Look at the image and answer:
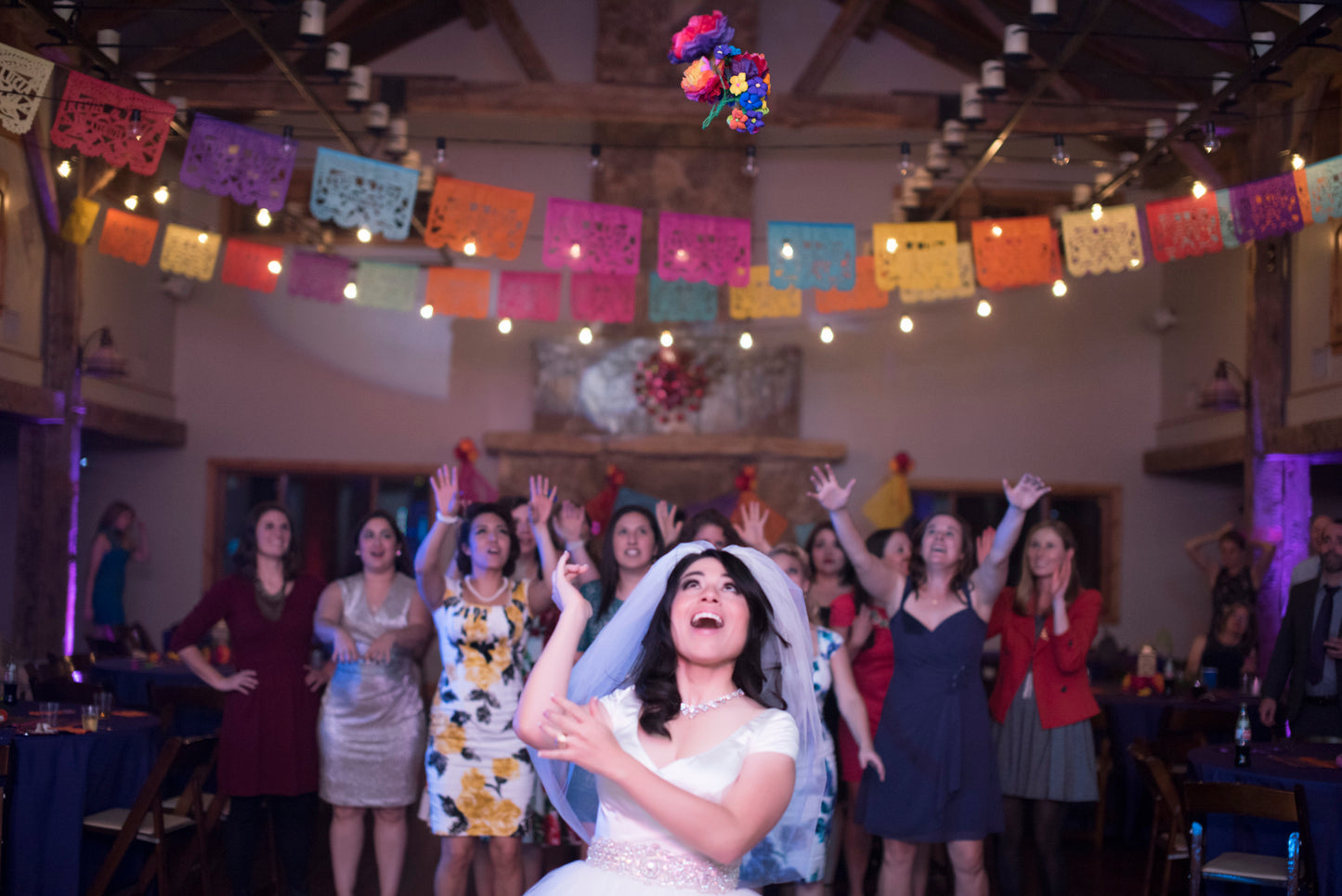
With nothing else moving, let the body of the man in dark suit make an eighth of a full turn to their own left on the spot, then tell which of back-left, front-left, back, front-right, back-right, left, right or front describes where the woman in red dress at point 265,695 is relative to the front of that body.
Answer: right

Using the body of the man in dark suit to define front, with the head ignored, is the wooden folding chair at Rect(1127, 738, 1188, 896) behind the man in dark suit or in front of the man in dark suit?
in front

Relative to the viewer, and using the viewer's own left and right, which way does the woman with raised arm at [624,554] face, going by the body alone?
facing the viewer

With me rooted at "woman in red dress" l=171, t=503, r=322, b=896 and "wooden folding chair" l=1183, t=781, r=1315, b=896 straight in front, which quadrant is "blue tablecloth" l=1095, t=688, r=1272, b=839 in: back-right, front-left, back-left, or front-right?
front-left

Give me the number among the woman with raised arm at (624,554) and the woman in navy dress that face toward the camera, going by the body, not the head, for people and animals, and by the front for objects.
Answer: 2

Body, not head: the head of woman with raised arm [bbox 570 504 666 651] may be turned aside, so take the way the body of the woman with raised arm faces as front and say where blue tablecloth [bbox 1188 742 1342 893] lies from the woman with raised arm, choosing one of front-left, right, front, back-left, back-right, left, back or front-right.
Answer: left

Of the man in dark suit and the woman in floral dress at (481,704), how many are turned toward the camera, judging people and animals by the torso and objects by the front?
2

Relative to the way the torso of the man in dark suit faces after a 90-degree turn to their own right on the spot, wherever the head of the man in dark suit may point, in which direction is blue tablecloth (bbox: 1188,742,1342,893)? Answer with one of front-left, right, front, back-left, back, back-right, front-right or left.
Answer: left

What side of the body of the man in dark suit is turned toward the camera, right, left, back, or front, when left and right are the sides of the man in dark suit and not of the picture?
front
